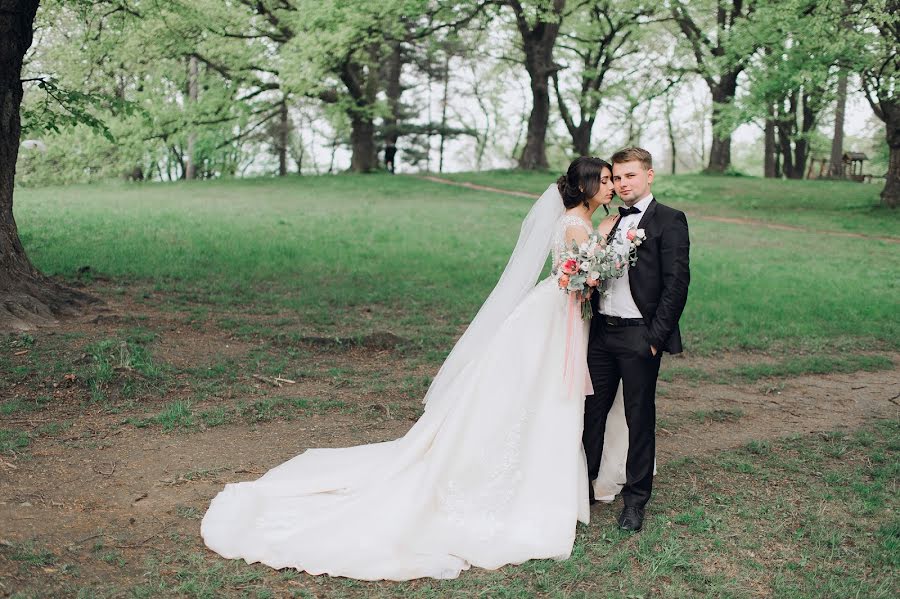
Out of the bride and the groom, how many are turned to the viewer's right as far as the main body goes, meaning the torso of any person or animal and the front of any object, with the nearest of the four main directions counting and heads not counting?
1

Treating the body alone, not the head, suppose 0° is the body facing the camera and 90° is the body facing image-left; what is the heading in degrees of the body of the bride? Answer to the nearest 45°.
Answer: approximately 270°

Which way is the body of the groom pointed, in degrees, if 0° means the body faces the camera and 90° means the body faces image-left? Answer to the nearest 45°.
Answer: approximately 45°
